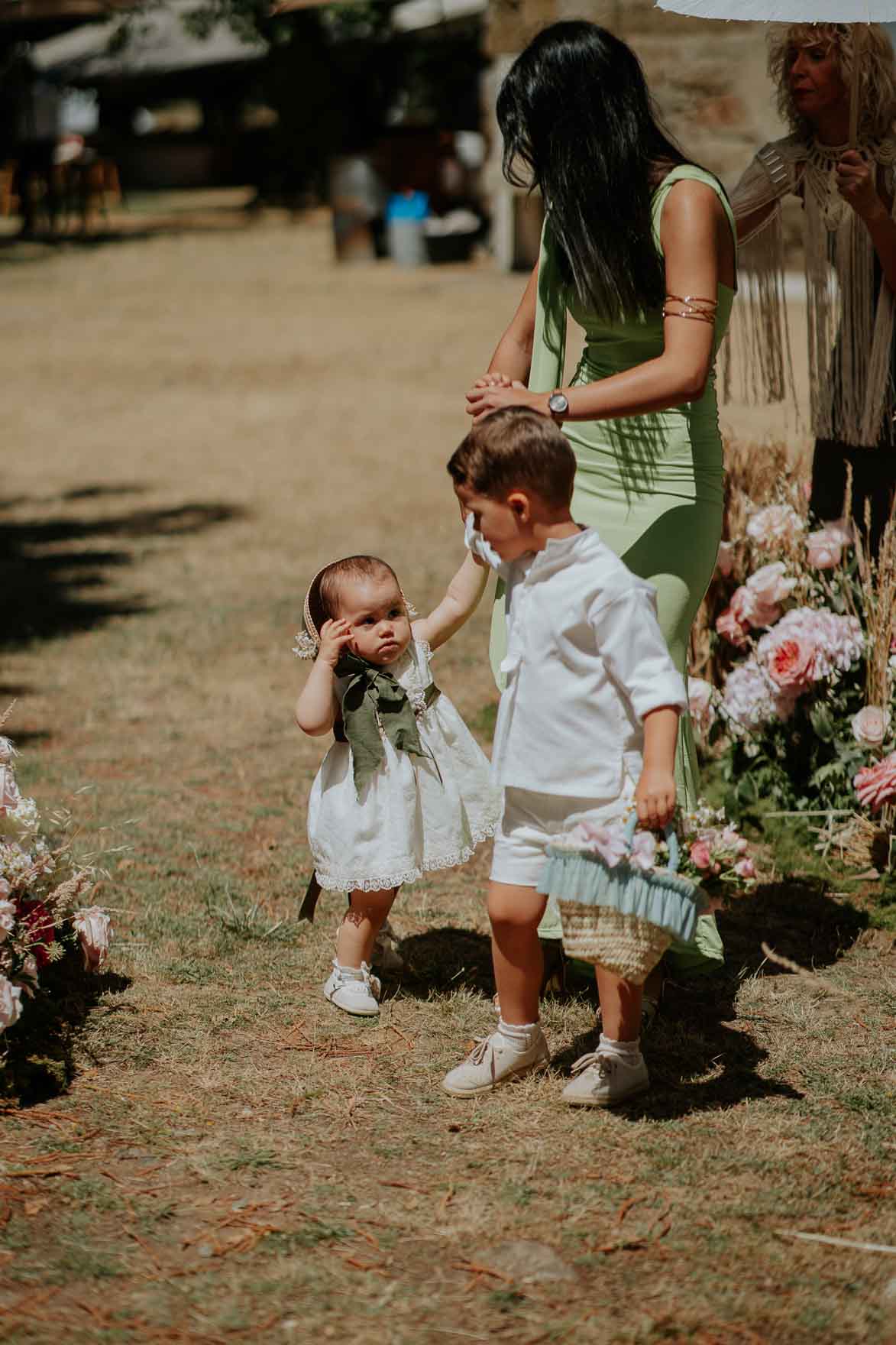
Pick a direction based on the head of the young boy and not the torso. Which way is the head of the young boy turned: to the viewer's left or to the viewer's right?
to the viewer's left

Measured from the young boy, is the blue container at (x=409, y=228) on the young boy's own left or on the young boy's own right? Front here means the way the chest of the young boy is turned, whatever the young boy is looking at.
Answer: on the young boy's own right

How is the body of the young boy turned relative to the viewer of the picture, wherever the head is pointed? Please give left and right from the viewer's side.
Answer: facing the viewer and to the left of the viewer

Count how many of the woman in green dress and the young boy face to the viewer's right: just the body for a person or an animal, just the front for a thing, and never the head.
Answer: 0
